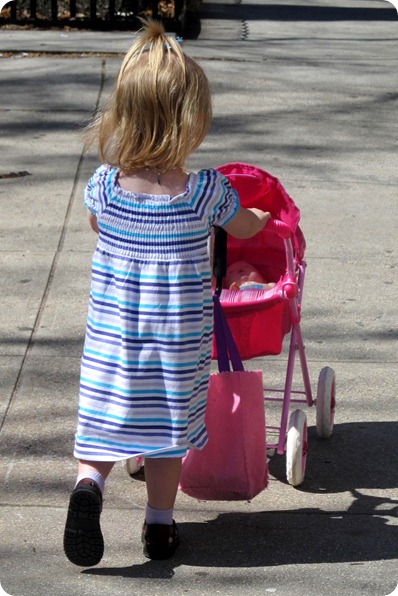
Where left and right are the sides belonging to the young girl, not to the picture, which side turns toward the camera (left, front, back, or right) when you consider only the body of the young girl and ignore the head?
back

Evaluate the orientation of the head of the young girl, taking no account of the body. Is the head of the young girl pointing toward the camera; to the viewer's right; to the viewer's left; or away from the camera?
away from the camera
